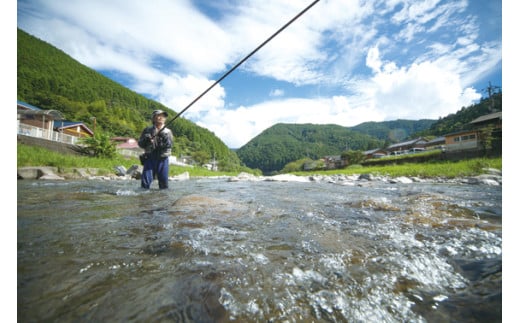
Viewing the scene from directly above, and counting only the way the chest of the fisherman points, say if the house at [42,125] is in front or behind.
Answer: behind

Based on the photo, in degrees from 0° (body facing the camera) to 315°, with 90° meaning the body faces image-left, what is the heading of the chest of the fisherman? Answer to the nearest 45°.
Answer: approximately 315°

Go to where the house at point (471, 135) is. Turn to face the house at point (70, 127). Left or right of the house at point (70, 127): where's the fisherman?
left

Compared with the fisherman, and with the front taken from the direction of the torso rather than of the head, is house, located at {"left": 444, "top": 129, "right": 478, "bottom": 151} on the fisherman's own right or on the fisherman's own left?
on the fisherman's own left

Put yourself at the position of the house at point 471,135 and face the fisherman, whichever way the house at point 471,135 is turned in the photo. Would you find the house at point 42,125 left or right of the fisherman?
right

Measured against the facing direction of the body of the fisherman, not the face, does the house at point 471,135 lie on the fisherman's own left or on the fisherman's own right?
on the fisherman's own left

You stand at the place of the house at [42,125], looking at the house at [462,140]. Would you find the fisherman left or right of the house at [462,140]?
right
